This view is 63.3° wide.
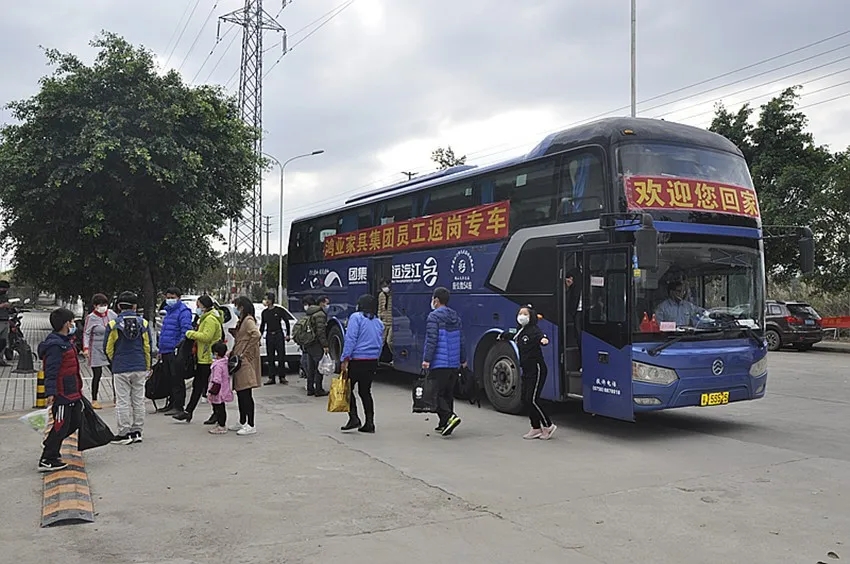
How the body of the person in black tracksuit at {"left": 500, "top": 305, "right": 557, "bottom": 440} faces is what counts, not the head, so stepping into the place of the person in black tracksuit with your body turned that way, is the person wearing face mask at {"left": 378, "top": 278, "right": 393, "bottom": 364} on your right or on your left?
on your right

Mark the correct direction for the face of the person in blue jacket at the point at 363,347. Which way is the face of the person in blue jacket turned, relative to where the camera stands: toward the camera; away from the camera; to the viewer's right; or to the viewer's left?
away from the camera

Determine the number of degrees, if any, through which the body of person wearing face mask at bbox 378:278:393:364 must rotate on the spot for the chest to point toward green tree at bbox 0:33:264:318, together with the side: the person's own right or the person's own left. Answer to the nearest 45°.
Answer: approximately 135° to the person's own right

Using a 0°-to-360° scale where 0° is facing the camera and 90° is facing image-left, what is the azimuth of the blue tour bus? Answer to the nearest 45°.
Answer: approximately 315°

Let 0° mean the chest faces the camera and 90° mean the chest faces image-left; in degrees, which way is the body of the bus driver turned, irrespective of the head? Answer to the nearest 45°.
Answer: approximately 315°

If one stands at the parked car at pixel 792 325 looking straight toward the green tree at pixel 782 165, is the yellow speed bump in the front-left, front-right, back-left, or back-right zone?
back-left

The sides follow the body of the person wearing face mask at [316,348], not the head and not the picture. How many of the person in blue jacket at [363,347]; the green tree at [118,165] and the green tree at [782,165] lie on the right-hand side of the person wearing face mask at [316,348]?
1
